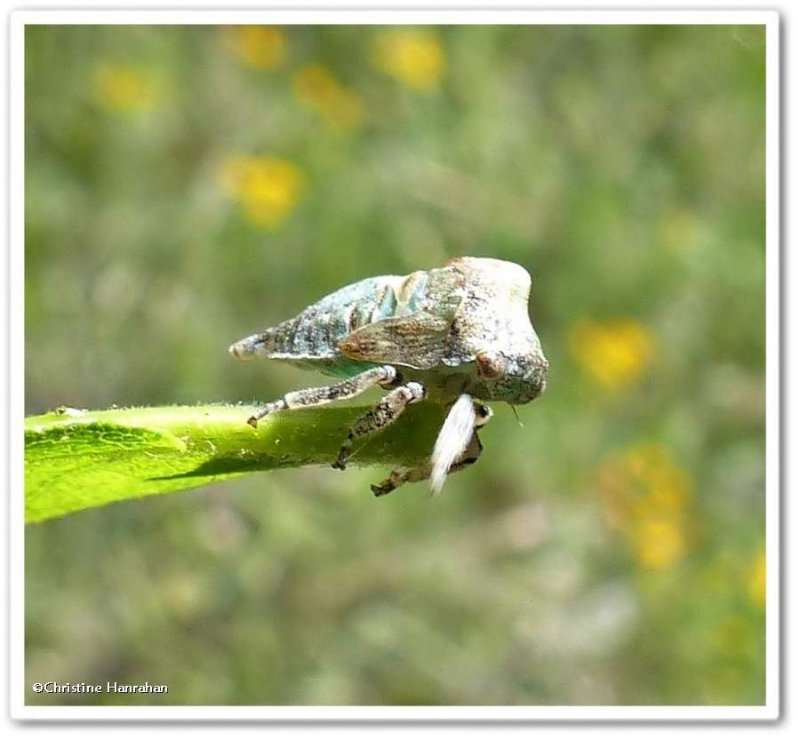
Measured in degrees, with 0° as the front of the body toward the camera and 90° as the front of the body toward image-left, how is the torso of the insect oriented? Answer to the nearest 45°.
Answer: approximately 270°

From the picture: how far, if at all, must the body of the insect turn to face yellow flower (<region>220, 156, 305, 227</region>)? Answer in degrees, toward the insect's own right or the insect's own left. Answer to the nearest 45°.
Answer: approximately 90° to the insect's own left

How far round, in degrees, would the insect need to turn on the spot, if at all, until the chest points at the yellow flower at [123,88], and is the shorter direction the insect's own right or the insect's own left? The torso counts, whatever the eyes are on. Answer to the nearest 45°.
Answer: approximately 90° to the insect's own left

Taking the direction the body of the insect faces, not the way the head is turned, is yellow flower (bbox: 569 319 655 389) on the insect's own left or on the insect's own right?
on the insect's own left

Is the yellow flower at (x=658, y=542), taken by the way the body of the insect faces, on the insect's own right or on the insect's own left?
on the insect's own left

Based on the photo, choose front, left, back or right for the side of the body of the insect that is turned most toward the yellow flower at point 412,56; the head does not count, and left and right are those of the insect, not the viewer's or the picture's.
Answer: left
